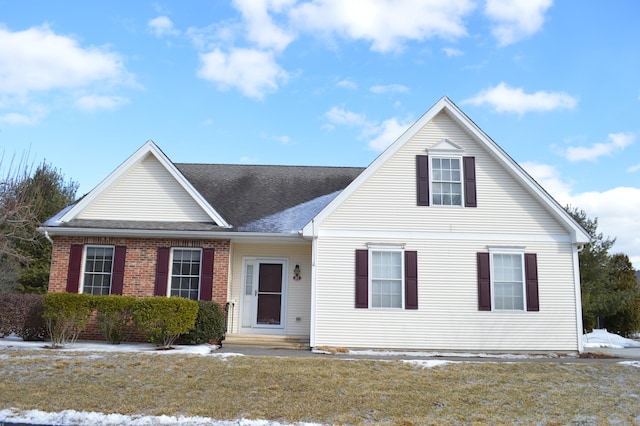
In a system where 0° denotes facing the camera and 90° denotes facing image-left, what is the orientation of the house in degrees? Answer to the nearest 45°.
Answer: approximately 0°

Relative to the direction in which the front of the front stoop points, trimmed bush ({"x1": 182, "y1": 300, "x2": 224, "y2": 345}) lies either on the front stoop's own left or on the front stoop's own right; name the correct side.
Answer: on the front stoop's own right

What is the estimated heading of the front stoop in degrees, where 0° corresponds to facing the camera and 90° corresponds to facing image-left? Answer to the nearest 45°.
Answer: approximately 0°

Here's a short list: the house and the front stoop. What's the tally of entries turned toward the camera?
2

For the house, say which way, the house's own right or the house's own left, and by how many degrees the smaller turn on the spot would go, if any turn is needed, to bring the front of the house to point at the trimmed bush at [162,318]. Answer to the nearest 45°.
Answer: approximately 90° to the house's own right

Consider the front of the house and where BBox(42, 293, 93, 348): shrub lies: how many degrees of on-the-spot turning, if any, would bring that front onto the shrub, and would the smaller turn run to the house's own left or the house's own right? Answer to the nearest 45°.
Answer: approximately 90° to the house's own right
